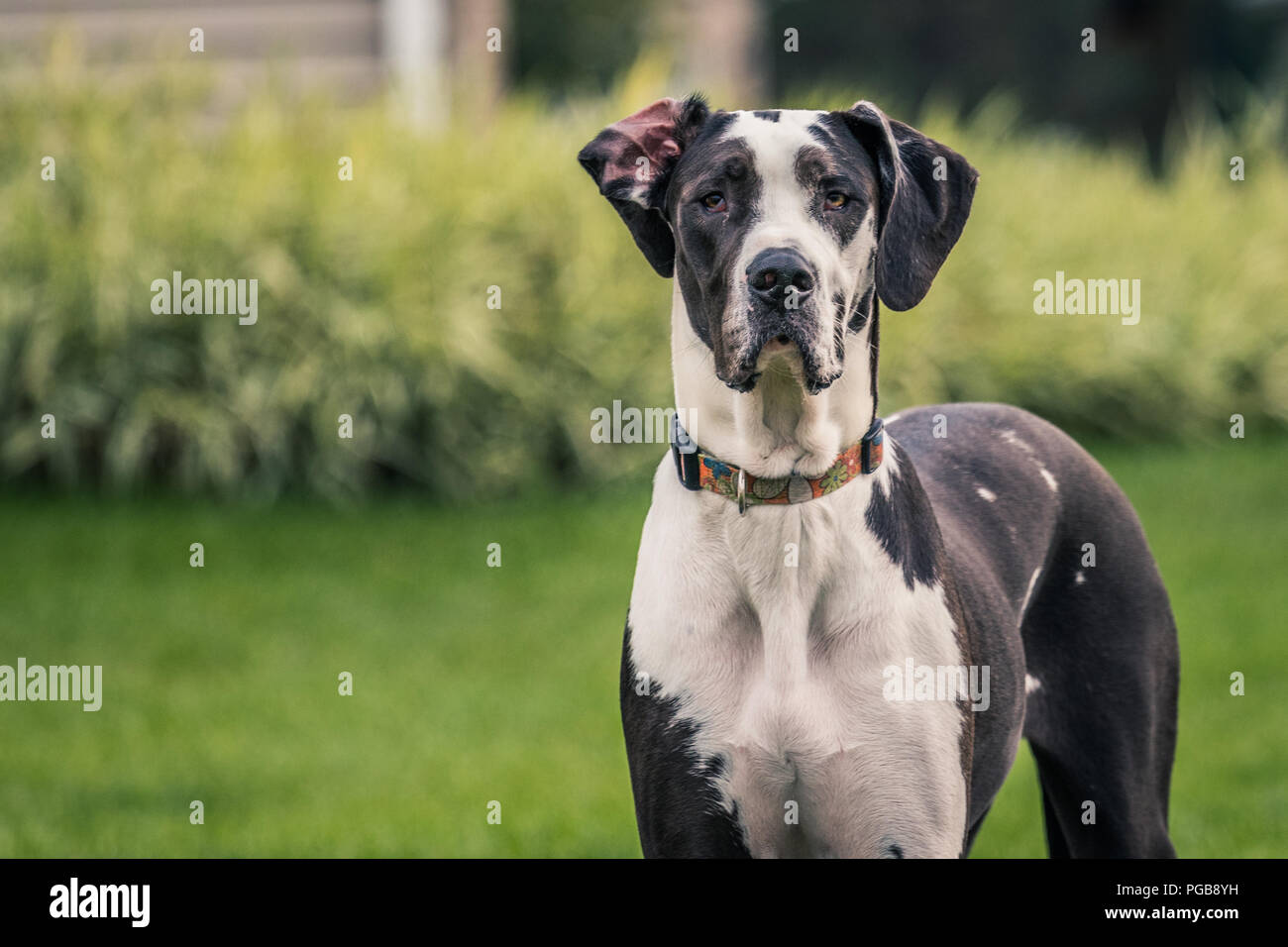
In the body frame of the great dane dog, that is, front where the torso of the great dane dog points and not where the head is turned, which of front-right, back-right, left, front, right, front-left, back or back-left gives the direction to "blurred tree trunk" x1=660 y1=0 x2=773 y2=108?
back-right

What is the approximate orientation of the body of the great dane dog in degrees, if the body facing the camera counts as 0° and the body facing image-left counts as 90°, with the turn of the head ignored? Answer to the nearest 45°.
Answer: approximately 45°

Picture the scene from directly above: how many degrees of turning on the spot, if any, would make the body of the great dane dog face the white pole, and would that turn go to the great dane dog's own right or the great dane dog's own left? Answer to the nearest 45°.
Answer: approximately 135° to the great dane dog's own right
